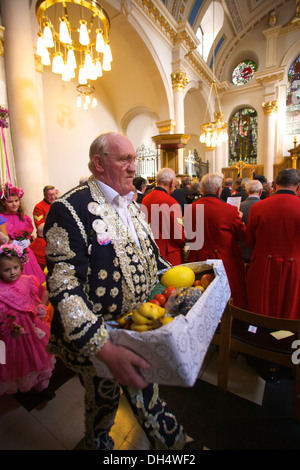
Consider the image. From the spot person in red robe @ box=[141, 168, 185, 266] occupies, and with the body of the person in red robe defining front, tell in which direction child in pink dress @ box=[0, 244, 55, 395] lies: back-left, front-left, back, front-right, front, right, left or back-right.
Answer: back

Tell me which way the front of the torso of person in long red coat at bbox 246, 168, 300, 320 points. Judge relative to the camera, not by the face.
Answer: away from the camera

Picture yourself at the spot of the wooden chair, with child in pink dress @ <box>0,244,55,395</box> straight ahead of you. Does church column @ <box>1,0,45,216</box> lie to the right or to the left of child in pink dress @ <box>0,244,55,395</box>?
right

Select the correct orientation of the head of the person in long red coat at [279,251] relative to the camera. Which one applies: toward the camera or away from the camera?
away from the camera

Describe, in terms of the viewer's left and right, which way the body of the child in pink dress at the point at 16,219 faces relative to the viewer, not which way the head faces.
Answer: facing the viewer and to the right of the viewer

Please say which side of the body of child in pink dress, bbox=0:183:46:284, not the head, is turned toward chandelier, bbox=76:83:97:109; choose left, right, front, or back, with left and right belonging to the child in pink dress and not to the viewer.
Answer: back

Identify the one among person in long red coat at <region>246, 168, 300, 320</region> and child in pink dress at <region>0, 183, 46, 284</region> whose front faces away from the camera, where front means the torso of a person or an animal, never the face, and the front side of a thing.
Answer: the person in long red coat

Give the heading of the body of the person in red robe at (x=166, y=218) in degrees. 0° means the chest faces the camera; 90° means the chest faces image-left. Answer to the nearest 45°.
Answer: approximately 225°

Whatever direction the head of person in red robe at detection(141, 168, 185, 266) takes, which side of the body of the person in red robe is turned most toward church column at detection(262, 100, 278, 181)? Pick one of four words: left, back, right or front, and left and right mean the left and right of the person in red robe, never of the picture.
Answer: front

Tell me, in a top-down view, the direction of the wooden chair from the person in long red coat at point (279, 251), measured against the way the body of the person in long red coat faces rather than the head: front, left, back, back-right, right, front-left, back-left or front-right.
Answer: back

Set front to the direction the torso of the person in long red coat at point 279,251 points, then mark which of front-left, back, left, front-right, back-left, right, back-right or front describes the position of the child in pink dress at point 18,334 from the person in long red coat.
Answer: back-left

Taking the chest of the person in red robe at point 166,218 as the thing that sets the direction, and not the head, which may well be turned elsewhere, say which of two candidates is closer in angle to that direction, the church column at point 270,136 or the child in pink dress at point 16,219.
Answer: the church column

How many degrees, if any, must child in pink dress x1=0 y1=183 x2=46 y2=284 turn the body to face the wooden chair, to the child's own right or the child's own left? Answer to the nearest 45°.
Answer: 0° — they already face it
